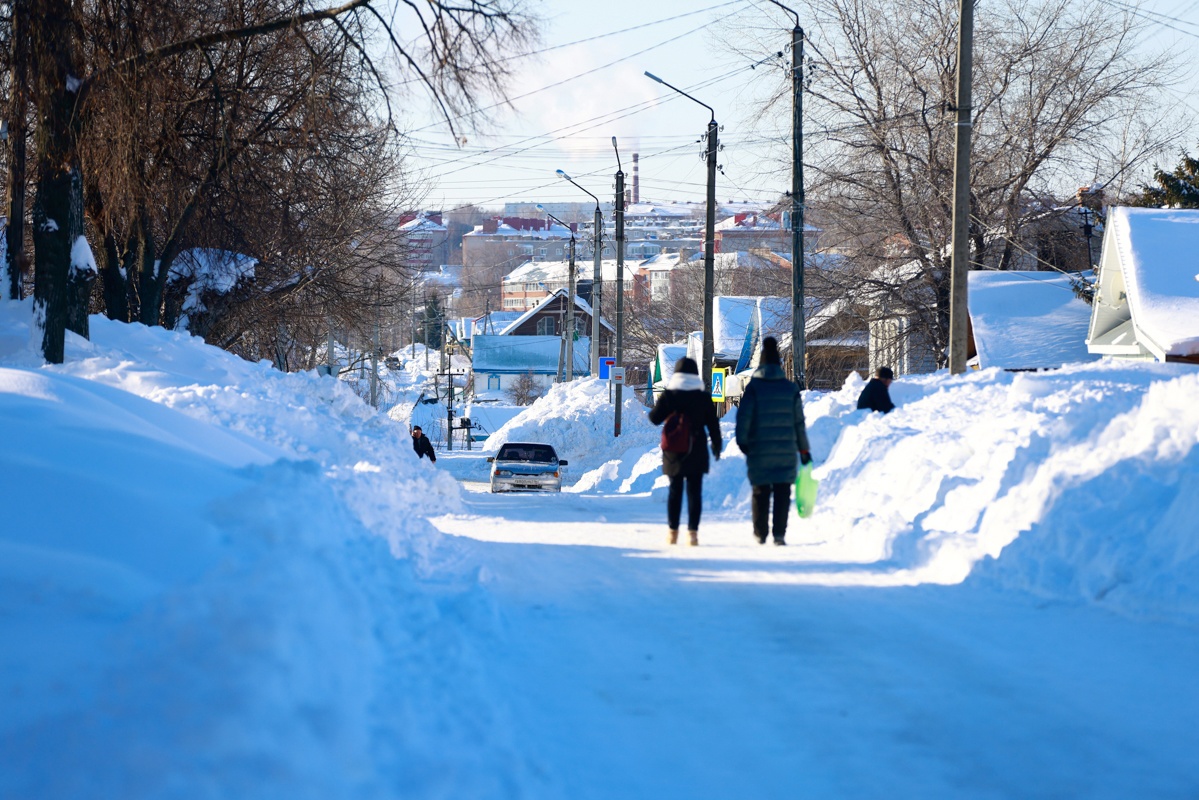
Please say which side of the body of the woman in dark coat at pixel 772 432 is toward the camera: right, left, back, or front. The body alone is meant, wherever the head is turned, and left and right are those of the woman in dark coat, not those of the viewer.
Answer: back

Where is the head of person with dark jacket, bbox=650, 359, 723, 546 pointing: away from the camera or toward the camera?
away from the camera

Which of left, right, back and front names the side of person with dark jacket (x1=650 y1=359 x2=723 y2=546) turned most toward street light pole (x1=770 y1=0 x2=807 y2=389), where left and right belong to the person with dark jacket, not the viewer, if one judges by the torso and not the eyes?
front

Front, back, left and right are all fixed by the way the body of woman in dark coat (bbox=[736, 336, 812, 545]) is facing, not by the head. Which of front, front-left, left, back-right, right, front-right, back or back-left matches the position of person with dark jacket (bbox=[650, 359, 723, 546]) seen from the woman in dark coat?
left

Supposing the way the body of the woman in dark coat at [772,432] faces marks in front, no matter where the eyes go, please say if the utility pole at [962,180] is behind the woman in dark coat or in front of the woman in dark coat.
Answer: in front

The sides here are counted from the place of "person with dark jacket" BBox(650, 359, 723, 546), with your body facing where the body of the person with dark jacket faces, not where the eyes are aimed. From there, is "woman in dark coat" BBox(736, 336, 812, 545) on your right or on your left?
on your right

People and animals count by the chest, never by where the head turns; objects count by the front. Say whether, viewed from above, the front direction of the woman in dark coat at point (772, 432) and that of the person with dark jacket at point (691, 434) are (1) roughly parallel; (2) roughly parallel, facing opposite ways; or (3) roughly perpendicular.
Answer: roughly parallel

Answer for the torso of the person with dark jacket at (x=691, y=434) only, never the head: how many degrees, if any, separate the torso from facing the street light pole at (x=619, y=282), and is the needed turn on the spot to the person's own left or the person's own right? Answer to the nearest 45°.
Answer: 0° — they already face it

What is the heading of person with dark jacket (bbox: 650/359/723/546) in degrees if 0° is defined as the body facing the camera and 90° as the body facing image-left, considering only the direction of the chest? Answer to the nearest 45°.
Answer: approximately 180°

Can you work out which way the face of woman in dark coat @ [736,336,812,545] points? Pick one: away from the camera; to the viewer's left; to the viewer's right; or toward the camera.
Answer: away from the camera

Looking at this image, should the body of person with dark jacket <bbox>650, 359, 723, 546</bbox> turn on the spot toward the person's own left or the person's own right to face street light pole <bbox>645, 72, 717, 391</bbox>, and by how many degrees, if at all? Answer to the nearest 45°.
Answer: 0° — they already face it

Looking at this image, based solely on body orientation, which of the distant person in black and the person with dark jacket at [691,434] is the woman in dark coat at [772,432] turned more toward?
the distant person in black

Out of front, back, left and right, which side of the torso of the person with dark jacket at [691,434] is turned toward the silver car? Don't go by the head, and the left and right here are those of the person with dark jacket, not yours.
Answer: front

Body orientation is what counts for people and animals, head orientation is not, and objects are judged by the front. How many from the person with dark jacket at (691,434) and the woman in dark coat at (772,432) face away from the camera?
2

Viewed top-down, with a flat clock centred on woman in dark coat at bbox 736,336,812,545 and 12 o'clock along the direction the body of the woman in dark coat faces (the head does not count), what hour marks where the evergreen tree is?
The evergreen tree is roughly at 1 o'clock from the woman in dark coat.

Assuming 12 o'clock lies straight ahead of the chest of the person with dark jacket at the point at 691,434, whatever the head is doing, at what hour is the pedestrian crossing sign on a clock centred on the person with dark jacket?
The pedestrian crossing sign is roughly at 12 o'clock from the person with dark jacket.
